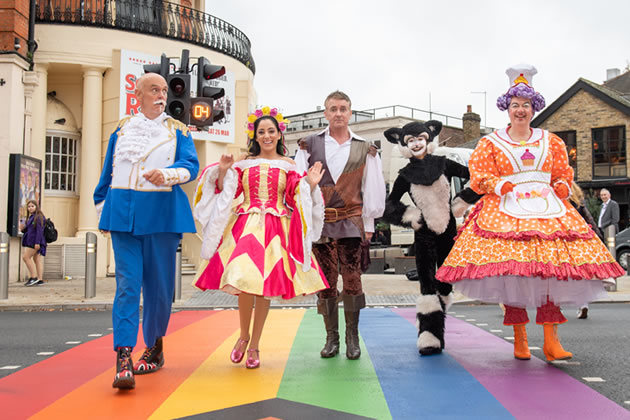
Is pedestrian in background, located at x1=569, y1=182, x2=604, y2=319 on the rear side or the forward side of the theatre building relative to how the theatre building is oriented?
on the forward side

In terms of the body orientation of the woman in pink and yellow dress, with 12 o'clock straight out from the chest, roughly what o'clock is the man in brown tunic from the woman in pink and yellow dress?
The man in brown tunic is roughly at 8 o'clock from the woman in pink and yellow dress.

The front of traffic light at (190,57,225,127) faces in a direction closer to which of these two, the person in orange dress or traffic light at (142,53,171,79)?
the person in orange dress

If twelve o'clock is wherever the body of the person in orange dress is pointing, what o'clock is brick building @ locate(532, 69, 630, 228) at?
The brick building is roughly at 6 o'clock from the person in orange dress.

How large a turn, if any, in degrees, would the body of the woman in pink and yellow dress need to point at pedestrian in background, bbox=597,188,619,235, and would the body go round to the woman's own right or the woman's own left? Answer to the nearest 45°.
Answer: approximately 135° to the woman's own left

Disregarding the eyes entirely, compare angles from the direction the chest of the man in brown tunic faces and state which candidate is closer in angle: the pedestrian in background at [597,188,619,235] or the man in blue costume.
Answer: the man in blue costume

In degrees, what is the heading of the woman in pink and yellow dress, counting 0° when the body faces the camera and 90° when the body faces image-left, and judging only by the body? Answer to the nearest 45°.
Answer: approximately 0°
